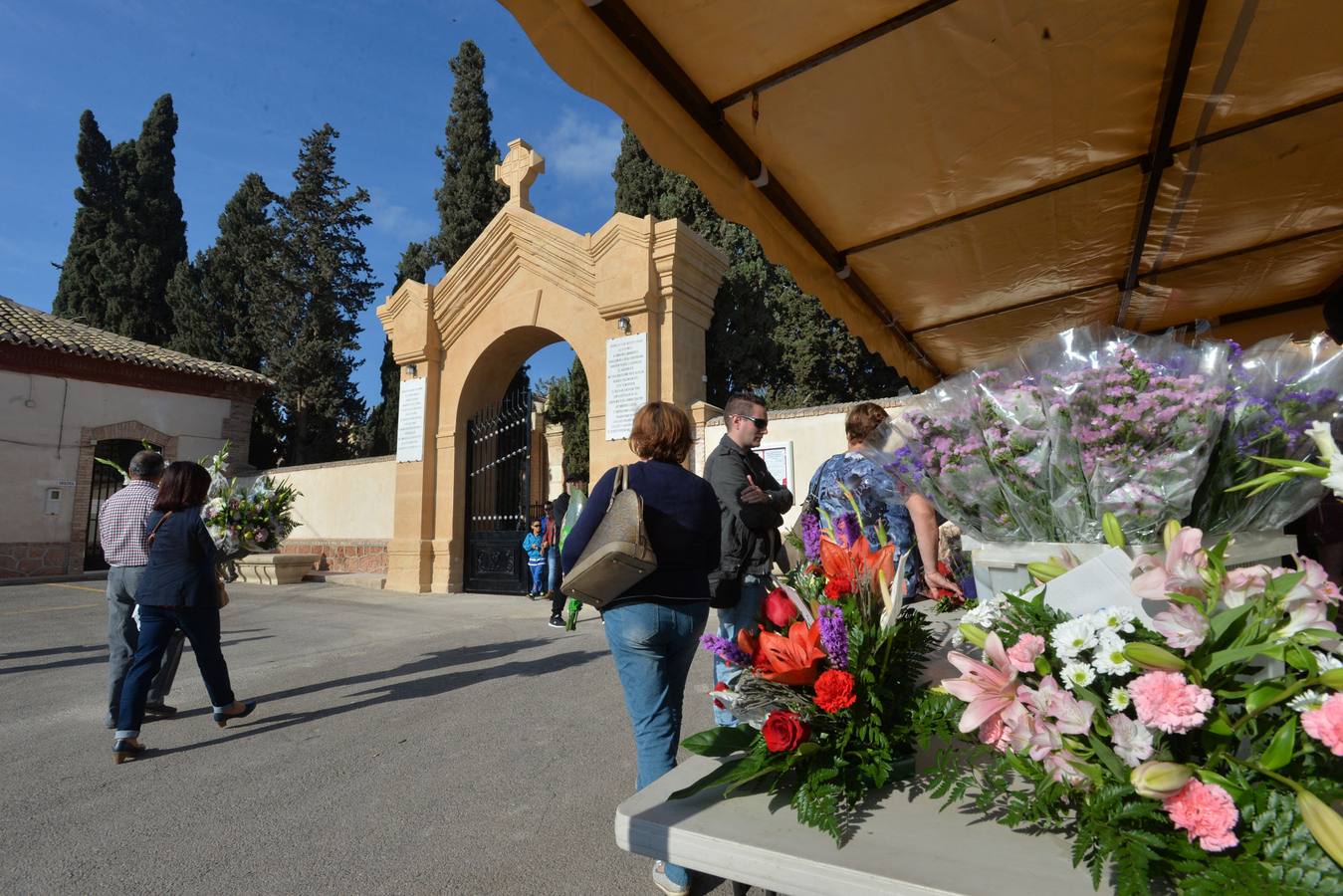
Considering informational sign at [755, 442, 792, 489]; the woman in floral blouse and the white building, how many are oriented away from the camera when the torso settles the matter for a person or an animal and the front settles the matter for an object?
1

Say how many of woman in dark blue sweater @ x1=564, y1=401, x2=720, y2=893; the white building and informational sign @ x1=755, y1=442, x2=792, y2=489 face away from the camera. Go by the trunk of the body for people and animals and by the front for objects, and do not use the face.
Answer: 1

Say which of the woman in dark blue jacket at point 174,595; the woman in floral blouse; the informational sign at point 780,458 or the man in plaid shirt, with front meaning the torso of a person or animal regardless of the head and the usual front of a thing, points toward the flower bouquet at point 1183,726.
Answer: the informational sign

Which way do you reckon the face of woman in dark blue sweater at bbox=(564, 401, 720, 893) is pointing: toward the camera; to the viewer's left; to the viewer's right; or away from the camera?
away from the camera

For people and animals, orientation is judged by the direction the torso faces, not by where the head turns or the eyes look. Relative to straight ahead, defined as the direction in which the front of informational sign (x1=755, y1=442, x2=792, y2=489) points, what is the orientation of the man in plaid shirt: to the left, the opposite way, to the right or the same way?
the opposite way

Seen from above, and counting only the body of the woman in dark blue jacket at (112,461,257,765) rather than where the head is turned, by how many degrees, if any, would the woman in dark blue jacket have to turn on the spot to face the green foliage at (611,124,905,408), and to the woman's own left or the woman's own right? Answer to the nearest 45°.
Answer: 0° — they already face it

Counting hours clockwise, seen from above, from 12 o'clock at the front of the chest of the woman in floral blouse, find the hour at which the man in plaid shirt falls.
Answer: The man in plaid shirt is roughly at 9 o'clock from the woman in floral blouse.

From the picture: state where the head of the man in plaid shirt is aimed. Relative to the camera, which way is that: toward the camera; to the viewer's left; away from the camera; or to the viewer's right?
away from the camera

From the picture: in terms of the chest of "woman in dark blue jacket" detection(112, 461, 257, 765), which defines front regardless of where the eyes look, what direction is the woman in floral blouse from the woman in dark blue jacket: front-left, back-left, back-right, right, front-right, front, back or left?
right

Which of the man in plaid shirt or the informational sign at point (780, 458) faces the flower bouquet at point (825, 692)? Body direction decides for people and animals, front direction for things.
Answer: the informational sign

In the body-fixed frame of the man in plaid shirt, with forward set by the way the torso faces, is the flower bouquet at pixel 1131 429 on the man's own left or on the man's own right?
on the man's own right

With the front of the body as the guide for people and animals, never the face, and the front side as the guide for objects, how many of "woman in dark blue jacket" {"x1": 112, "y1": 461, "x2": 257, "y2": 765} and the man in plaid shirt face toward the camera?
0

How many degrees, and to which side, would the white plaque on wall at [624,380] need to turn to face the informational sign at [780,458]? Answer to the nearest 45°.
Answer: approximately 135° to its left

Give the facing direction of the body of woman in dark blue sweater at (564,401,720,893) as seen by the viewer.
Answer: away from the camera

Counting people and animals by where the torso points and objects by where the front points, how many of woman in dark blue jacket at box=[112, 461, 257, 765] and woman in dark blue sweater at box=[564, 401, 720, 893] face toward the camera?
0

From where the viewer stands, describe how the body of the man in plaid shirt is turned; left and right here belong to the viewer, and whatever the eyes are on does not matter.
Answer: facing away from the viewer and to the right of the viewer
